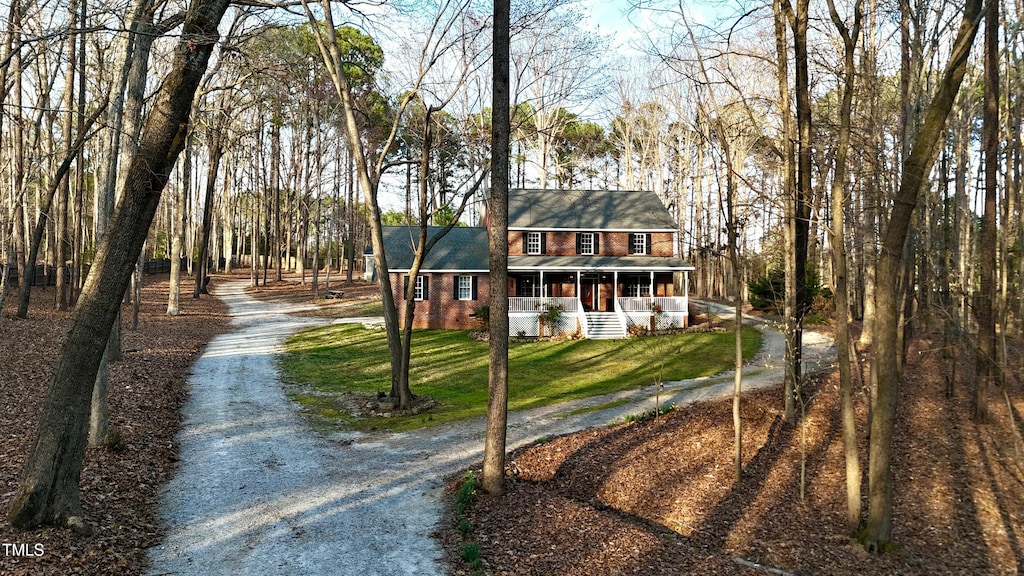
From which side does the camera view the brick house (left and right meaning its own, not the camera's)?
front
